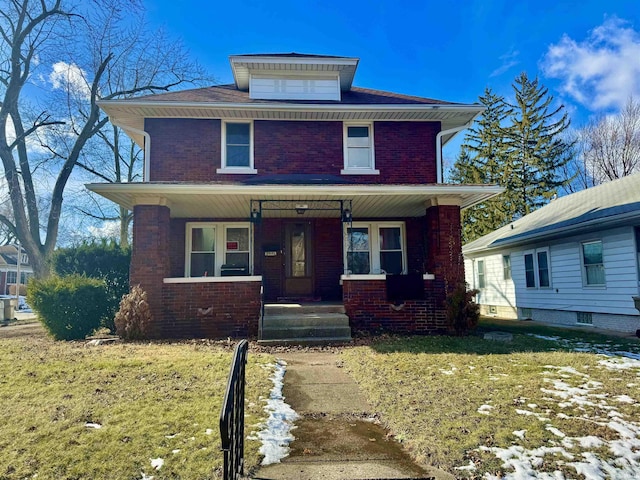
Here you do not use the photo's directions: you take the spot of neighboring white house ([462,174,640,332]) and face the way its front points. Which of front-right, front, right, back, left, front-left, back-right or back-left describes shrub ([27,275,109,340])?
right

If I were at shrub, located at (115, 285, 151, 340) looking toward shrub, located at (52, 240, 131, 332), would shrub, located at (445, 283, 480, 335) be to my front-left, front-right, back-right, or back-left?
back-right

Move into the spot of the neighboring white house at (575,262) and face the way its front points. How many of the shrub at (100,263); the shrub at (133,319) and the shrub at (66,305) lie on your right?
3

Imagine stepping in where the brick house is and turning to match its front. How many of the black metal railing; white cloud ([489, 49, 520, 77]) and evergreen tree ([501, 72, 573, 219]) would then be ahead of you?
1

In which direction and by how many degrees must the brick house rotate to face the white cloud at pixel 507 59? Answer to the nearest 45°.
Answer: approximately 135° to its left

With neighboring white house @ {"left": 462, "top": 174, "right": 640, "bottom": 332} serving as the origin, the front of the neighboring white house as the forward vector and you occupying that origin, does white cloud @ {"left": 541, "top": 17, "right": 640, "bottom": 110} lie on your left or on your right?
on your left

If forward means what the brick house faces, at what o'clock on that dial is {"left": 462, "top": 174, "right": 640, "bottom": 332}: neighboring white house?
The neighboring white house is roughly at 9 o'clock from the brick house.

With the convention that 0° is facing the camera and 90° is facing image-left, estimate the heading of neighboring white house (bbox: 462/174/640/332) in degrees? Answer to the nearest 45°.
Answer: approximately 315°

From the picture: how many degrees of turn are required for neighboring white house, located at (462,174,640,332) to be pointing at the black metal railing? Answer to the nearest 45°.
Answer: approximately 45° to its right

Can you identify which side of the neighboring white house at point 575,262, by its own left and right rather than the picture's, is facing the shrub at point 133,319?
right

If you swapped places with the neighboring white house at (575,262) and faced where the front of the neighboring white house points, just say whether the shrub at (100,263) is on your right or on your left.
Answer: on your right

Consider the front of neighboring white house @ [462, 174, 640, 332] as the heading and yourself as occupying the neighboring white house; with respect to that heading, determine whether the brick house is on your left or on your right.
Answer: on your right

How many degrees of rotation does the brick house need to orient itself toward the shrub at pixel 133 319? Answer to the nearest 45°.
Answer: approximately 45° to its right

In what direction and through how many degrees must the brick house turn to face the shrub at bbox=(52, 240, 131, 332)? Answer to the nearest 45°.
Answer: approximately 90° to its right
